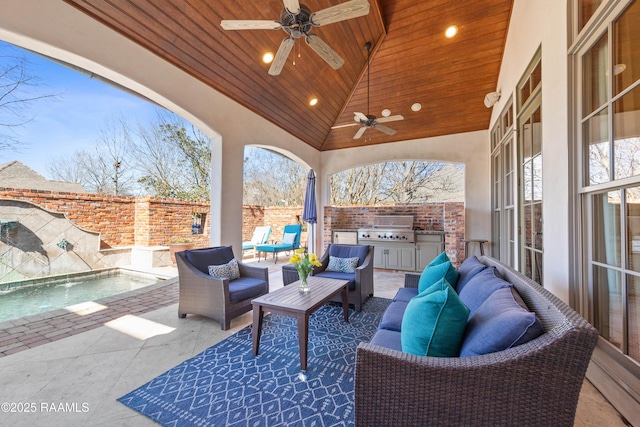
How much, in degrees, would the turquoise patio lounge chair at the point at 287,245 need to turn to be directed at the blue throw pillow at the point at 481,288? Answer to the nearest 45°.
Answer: approximately 45° to its left

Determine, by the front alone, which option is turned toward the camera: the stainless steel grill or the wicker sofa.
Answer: the stainless steel grill

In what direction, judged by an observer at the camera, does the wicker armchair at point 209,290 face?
facing the viewer and to the right of the viewer

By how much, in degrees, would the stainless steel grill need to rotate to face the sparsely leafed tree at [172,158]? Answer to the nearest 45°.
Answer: approximately 90° to its right

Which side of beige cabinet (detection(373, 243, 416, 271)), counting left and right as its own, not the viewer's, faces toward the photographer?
front

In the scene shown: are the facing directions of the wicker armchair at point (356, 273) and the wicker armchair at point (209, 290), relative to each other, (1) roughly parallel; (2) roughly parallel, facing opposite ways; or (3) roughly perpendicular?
roughly perpendicular

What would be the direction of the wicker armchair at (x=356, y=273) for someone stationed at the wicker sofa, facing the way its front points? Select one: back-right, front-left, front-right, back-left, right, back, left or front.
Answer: front-right

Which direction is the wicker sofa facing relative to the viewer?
to the viewer's left

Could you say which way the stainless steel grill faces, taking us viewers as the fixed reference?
facing the viewer

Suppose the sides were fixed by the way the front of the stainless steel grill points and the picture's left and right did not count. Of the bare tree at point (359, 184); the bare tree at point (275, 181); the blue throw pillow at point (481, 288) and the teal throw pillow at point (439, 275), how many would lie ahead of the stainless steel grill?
2

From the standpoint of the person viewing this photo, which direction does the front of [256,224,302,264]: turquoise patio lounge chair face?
facing the viewer and to the left of the viewer

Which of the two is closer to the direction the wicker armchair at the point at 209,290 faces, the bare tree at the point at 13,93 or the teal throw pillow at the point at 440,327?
the teal throw pillow

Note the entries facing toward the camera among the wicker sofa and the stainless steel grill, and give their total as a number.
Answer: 1

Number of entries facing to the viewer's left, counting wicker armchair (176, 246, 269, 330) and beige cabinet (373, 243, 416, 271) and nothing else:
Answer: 0

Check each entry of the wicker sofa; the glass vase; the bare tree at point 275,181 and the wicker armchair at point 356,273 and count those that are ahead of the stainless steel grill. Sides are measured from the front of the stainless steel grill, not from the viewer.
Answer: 3

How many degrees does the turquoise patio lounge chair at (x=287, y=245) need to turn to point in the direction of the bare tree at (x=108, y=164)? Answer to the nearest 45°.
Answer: approximately 45° to its right

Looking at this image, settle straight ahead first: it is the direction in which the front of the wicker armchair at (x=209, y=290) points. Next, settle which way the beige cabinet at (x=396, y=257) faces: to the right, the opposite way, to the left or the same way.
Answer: to the right

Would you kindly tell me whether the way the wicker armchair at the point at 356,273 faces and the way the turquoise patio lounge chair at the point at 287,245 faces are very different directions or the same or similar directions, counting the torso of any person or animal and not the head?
same or similar directions

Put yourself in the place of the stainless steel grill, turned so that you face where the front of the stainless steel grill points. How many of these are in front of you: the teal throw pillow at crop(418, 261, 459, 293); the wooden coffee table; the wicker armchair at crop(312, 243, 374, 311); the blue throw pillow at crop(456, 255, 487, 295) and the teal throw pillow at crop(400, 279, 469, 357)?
5
